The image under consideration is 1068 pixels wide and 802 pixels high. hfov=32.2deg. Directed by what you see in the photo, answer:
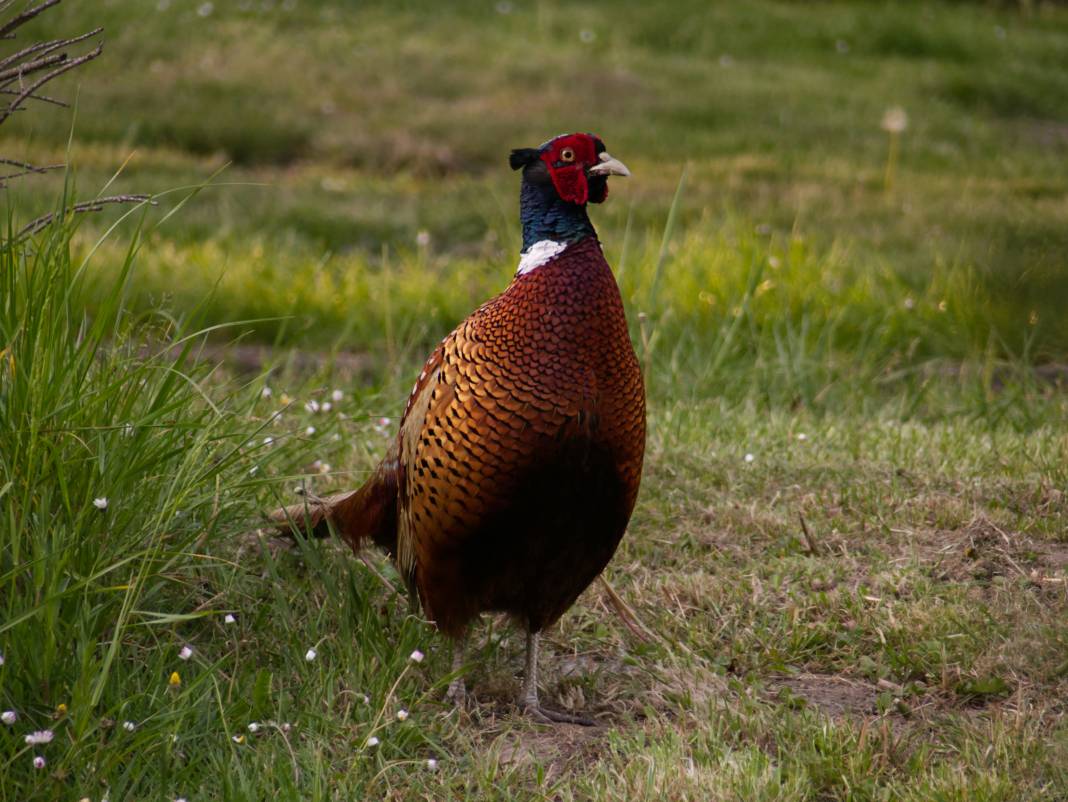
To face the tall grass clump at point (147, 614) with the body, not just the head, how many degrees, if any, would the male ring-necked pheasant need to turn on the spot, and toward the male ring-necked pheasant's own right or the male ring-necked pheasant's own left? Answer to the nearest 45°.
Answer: approximately 135° to the male ring-necked pheasant's own right

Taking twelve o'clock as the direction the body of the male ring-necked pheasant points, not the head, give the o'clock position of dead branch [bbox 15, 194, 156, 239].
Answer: The dead branch is roughly at 5 o'clock from the male ring-necked pheasant.

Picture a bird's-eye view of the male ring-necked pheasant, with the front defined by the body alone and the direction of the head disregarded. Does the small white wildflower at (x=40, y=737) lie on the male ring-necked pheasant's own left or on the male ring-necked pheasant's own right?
on the male ring-necked pheasant's own right

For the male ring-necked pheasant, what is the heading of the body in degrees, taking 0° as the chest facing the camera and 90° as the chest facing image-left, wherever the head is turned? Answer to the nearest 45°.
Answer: approximately 315°
